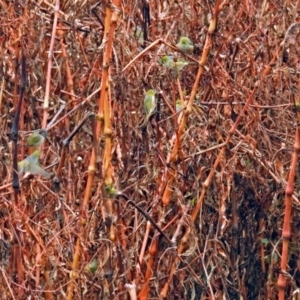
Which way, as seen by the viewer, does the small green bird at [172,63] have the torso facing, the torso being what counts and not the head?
to the viewer's left
